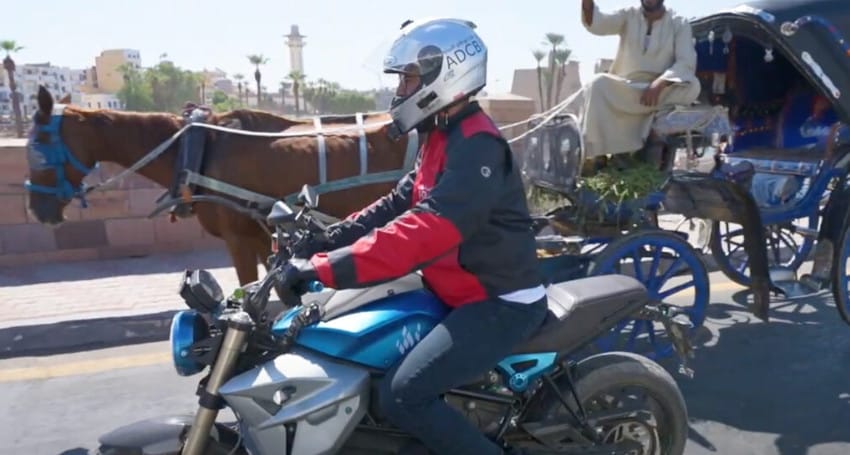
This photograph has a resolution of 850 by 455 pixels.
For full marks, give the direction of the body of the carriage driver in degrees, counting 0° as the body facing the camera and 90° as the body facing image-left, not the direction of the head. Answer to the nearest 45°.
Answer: approximately 45°

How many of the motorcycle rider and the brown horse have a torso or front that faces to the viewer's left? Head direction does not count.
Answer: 2

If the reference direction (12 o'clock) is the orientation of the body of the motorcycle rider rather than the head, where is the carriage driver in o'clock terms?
The carriage driver is roughly at 4 o'clock from the motorcycle rider.

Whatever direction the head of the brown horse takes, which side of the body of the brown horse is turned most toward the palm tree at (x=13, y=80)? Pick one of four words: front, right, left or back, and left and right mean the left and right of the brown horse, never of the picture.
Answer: right

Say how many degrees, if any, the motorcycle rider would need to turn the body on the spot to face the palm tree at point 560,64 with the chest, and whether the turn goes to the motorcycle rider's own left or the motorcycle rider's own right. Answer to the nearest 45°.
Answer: approximately 90° to the motorcycle rider's own right

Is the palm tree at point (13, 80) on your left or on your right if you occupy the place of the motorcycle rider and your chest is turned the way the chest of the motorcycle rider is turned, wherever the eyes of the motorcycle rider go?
on your right

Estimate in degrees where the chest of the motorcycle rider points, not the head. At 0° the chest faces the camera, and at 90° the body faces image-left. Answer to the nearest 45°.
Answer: approximately 90°

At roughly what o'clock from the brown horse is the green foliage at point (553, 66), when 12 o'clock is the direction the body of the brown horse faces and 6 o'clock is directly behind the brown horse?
The green foliage is roughly at 4 o'clock from the brown horse.

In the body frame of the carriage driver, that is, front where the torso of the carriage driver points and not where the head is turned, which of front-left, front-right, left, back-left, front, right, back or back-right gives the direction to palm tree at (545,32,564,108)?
back-right

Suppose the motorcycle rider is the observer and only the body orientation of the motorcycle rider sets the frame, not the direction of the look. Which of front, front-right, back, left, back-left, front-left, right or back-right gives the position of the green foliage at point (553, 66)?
right

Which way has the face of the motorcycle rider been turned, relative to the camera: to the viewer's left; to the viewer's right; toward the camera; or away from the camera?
to the viewer's left

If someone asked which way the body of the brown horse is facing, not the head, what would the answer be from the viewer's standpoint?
to the viewer's left
